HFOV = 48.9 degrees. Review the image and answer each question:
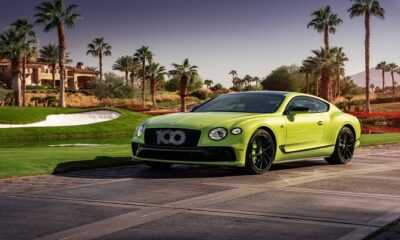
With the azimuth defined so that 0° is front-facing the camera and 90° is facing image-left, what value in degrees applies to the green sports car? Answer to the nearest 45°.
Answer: approximately 45°
